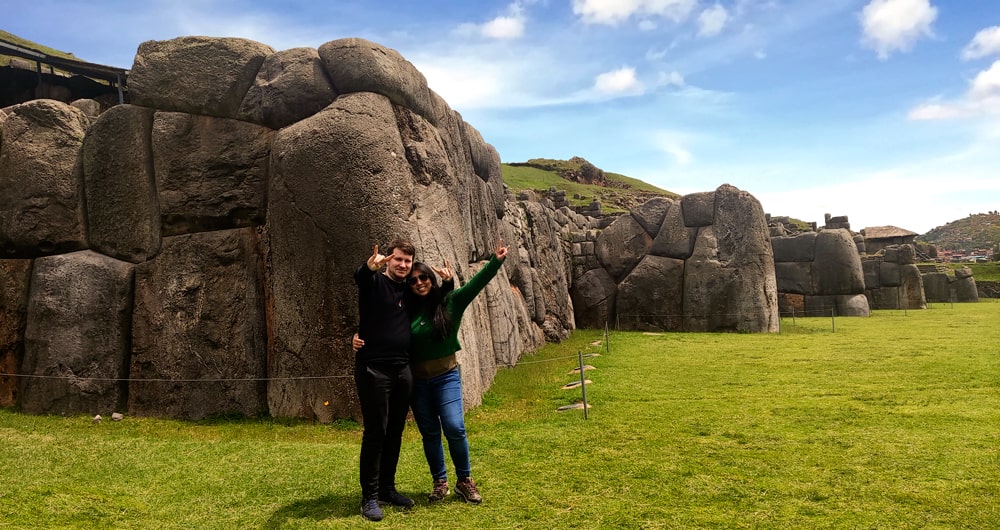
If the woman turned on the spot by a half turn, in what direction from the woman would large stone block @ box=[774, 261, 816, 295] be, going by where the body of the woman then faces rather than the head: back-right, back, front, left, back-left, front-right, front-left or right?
front-right

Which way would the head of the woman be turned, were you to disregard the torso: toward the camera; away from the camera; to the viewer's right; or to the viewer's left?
toward the camera

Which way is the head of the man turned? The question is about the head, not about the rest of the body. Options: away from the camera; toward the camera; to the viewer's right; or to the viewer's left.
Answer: toward the camera

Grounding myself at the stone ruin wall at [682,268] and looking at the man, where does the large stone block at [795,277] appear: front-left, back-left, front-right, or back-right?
back-left

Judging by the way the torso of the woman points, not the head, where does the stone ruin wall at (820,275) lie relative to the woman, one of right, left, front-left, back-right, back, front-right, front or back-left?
back-left

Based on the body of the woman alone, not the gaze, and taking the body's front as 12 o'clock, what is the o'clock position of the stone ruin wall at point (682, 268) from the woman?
The stone ruin wall is roughly at 7 o'clock from the woman.

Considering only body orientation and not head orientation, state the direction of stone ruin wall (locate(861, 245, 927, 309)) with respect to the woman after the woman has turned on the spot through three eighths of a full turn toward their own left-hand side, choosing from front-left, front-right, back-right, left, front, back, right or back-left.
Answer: front

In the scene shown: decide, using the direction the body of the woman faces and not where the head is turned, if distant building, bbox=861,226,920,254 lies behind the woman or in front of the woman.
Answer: behind

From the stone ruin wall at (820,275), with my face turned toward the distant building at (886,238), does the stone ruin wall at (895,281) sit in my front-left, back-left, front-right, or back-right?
front-right

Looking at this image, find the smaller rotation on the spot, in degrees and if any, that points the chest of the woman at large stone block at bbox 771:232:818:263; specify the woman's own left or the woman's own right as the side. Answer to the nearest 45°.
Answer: approximately 135° to the woman's own left

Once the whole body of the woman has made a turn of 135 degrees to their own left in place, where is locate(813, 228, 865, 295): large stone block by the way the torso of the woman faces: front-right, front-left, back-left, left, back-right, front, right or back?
front

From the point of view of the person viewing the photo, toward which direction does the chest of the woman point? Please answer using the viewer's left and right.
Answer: facing the viewer

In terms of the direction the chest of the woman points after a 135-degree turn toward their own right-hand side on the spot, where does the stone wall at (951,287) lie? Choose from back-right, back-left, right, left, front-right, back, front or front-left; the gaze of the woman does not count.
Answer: right
